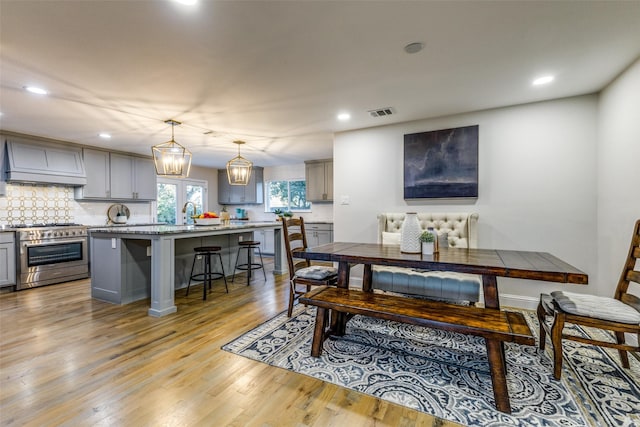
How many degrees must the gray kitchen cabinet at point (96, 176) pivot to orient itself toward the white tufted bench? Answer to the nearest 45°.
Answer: approximately 45° to its left

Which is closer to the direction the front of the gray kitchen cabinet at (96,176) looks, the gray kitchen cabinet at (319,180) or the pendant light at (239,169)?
the pendant light

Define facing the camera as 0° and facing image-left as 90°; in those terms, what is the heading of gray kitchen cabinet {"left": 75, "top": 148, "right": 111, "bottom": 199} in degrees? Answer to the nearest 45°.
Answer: approximately 0°

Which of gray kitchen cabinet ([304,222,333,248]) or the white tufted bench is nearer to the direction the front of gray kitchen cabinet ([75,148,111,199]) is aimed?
the white tufted bench

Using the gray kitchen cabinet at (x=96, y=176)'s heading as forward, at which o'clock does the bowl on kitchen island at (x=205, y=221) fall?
The bowl on kitchen island is roughly at 11 o'clock from the gray kitchen cabinet.

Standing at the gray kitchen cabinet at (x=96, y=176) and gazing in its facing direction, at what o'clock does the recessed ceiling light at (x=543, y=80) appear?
The recessed ceiling light is roughly at 11 o'clock from the gray kitchen cabinet.

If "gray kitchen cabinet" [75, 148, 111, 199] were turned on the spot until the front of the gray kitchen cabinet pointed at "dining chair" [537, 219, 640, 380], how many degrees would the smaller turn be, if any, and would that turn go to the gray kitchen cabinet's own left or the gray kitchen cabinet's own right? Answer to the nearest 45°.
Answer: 0° — it already faces it

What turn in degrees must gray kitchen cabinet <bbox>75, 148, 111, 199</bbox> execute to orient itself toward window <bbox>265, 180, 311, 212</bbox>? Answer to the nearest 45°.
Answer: approximately 90° to its left

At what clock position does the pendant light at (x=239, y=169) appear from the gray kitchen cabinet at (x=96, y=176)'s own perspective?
The pendant light is roughly at 11 o'clock from the gray kitchen cabinet.

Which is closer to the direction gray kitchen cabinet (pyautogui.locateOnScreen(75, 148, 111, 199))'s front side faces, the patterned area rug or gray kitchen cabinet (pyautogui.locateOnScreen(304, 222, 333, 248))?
the patterned area rug

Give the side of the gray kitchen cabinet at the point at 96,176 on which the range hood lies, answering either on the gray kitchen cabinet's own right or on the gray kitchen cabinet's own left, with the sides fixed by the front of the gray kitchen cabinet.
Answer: on the gray kitchen cabinet's own right
